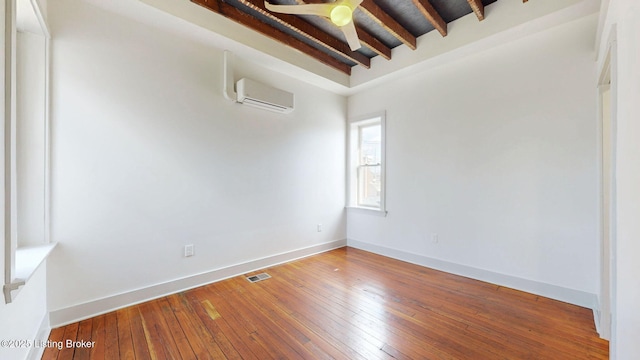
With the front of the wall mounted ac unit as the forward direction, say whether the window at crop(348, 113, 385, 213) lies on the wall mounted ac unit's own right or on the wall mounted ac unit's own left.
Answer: on the wall mounted ac unit's own left

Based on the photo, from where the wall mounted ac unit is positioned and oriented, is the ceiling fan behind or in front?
in front

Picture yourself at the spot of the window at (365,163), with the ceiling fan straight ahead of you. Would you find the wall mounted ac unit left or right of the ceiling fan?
right

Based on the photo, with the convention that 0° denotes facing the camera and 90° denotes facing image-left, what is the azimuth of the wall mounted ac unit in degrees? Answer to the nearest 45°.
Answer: approximately 315°

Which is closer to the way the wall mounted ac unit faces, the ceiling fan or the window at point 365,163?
the ceiling fan
